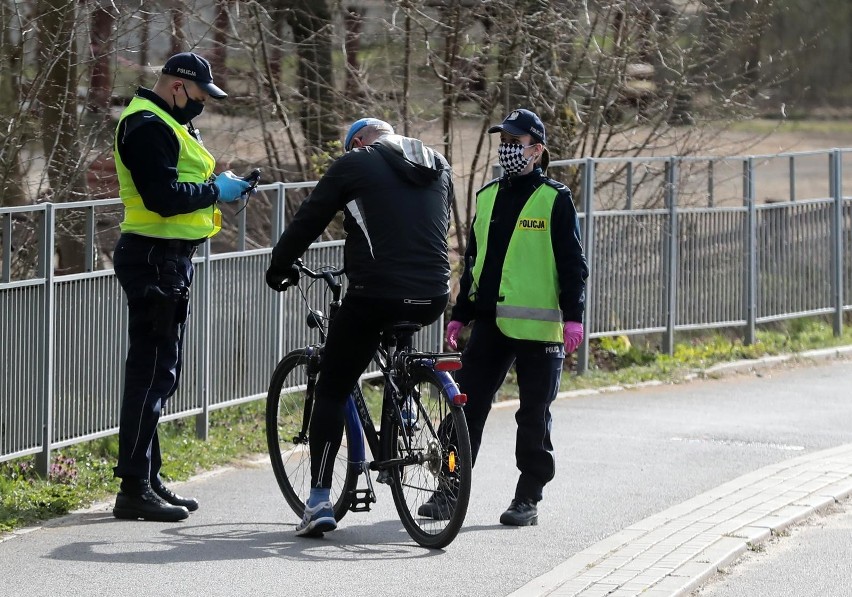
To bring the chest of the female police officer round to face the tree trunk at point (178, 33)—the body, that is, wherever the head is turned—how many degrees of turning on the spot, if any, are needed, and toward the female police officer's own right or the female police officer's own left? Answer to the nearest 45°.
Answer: approximately 90° to the female police officer's own right

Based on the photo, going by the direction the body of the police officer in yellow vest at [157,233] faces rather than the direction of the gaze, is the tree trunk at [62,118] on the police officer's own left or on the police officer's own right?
on the police officer's own left

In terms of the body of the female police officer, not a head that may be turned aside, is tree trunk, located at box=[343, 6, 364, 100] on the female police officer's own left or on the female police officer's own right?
on the female police officer's own right

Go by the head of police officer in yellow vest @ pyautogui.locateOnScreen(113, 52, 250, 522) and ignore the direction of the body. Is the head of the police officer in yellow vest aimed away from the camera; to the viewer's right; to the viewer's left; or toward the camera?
to the viewer's right

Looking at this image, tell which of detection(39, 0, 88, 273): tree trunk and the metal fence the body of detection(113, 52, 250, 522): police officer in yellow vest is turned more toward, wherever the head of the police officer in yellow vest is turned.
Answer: the metal fence

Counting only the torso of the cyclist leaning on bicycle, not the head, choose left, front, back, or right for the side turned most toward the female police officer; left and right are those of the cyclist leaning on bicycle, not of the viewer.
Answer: right

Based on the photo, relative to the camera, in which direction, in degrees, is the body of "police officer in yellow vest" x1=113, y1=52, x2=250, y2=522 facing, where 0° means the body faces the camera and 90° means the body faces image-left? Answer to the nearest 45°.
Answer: approximately 270°

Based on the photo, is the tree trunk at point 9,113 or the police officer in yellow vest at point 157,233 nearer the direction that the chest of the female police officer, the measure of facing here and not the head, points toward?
the police officer in yellow vest

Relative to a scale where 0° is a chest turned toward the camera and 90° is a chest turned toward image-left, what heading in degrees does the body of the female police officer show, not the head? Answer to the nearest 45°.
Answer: approximately 45°
